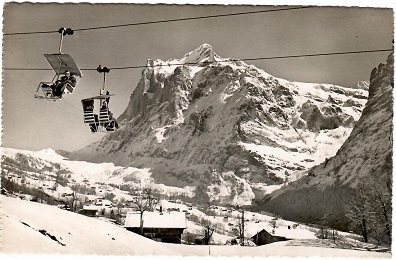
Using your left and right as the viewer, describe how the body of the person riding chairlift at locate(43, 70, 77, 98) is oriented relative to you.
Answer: facing the viewer and to the left of the viewer

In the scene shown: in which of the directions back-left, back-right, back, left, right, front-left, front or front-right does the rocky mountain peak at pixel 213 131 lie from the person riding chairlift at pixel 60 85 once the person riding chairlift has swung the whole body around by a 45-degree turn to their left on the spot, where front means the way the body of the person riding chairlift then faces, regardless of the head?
back-left

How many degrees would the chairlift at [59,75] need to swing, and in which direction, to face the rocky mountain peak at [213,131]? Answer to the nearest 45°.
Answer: approximately 180°

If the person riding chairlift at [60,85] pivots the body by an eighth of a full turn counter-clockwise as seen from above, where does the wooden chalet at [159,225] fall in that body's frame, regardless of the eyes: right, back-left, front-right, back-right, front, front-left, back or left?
back-left

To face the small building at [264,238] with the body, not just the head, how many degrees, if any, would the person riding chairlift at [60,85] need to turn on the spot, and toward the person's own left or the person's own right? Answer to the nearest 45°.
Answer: approximately 180°
